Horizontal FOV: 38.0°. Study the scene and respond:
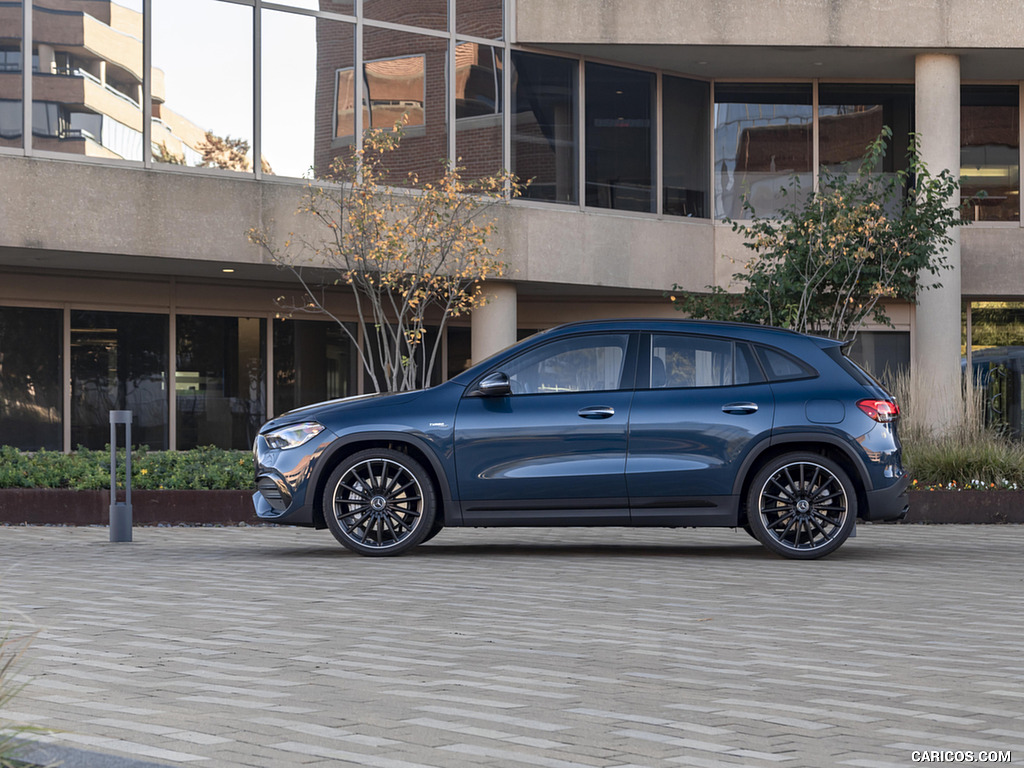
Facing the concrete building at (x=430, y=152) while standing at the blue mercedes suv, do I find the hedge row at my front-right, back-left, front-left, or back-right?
front-left

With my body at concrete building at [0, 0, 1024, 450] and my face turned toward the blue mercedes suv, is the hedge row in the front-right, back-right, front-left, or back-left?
front-right

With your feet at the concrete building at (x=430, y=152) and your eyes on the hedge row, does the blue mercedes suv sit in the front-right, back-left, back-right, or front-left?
front-left

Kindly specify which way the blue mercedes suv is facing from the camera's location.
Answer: facing to the left of the viewer

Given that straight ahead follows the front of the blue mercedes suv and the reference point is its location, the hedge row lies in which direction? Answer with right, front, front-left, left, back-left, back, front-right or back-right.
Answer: front-right
